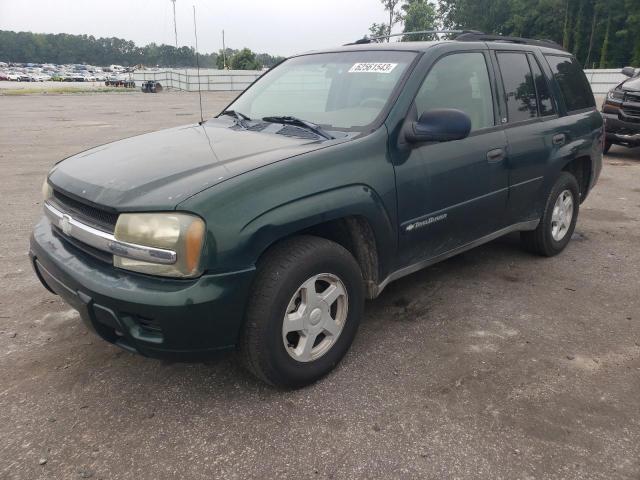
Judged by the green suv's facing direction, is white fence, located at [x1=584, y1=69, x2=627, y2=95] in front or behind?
behind

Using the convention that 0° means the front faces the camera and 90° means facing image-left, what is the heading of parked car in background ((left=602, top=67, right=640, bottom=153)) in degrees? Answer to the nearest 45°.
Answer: approximately 45°

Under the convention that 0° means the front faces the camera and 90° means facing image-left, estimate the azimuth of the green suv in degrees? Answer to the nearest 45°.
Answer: approximately 45°

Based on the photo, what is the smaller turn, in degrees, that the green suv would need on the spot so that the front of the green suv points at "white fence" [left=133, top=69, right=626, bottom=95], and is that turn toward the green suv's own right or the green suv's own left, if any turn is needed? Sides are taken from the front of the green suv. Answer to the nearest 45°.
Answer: approximately 135° to the green suv's own right

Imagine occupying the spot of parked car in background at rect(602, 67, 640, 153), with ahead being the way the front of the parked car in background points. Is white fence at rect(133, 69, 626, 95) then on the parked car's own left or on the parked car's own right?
on the parked car's own right

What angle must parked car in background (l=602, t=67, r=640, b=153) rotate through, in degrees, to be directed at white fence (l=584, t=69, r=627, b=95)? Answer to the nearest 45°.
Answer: approximately 135° to its right
